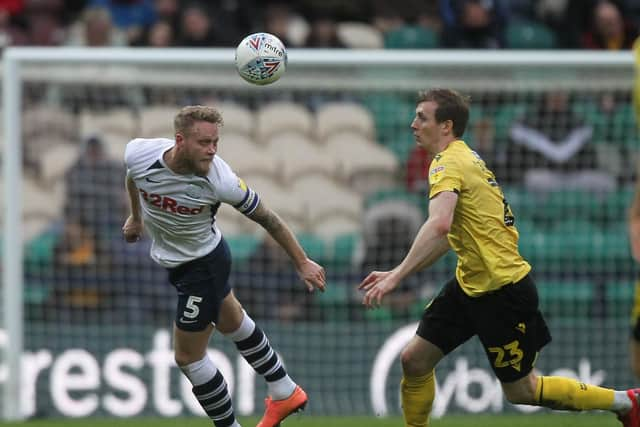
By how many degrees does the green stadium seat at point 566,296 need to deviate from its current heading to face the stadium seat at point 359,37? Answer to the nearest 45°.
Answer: approximately 135° to its right

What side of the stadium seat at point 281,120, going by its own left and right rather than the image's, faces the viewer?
front

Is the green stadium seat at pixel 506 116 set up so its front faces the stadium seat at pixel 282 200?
no

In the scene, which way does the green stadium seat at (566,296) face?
toward the camera

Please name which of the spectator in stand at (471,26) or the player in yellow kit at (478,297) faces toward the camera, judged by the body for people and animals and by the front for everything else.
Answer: the spectator in stand

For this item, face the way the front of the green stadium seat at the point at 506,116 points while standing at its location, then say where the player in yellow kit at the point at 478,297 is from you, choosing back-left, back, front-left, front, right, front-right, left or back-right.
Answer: front

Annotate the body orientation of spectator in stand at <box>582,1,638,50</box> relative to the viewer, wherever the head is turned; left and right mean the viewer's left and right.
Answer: facing the viewer

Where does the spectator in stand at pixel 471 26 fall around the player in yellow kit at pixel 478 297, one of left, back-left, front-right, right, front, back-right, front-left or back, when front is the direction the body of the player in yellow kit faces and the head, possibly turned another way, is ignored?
right

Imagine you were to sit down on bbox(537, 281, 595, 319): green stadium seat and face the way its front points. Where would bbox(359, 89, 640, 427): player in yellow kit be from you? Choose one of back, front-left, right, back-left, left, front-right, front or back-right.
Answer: front

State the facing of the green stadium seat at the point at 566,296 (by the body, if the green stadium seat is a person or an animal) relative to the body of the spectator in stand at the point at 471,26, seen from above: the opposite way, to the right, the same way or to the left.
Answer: the same way

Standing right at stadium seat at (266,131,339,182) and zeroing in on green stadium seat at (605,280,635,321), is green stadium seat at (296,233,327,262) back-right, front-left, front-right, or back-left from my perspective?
front-right

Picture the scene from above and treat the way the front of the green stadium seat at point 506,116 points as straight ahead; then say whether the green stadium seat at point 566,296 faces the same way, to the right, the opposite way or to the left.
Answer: the same way

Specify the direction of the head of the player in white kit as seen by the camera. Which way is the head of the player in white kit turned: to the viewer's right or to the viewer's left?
to the viewer's right

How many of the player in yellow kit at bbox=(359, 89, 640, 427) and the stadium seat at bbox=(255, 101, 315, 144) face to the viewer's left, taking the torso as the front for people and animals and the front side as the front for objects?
1

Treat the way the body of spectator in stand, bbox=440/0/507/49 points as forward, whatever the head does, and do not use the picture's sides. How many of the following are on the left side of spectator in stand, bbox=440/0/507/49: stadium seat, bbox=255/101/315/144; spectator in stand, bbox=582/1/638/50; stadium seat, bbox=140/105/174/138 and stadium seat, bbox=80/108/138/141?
1

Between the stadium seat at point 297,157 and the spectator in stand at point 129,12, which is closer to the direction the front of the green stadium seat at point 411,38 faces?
the stadium seat

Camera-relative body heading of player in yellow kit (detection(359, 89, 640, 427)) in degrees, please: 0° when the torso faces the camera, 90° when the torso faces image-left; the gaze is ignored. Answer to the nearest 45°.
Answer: approximately 90°
